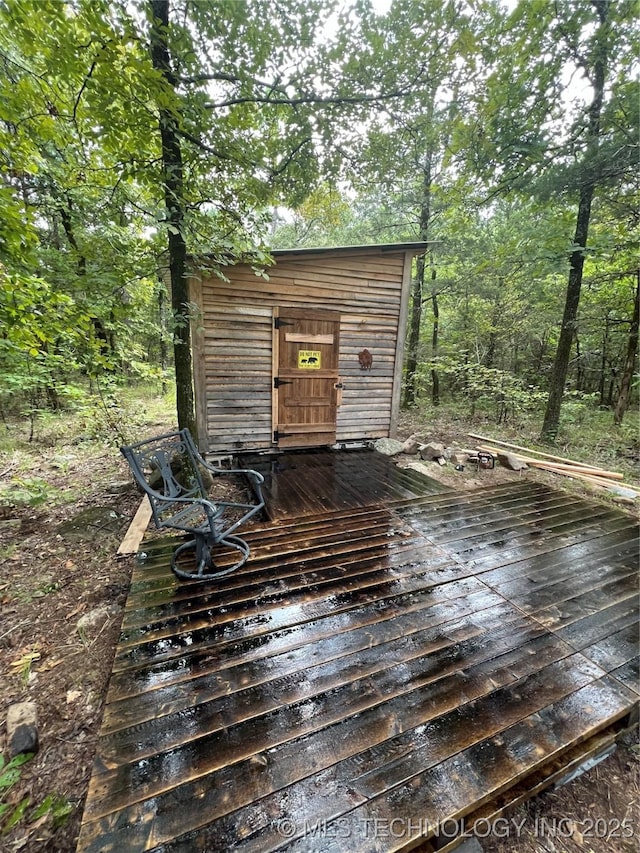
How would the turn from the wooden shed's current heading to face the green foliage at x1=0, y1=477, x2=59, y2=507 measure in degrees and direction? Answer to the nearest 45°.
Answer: approximately 45° to its right

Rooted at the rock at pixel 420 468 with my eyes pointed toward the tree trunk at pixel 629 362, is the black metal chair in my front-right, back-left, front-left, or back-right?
back-right

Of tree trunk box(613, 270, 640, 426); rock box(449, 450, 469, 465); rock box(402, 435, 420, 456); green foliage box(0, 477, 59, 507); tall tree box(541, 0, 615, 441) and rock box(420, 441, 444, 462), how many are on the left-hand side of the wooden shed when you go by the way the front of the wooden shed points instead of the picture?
5

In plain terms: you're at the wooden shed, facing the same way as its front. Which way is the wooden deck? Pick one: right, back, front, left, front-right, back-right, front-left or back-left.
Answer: front

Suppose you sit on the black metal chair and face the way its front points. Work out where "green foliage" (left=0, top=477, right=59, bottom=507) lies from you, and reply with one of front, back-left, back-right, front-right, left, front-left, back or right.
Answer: back

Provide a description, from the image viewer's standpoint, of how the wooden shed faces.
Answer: facing the viewer

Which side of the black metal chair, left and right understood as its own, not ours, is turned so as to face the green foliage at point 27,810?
right

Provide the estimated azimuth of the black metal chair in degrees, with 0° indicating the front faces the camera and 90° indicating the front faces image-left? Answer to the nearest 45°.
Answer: approximately 315°

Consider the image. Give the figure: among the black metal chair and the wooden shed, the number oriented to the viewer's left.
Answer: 0

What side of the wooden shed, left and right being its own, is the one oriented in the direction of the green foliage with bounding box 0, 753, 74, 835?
front

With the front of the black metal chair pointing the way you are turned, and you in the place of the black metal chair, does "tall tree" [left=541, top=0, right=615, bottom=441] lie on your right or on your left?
on your left

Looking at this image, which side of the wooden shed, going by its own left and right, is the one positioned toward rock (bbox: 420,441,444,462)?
left

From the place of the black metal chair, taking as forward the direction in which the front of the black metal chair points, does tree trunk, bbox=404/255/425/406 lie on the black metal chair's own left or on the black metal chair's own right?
on the black metal chair's own left

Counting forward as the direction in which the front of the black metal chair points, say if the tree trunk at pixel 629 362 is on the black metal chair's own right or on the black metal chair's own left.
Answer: on the black metal chair's own left
